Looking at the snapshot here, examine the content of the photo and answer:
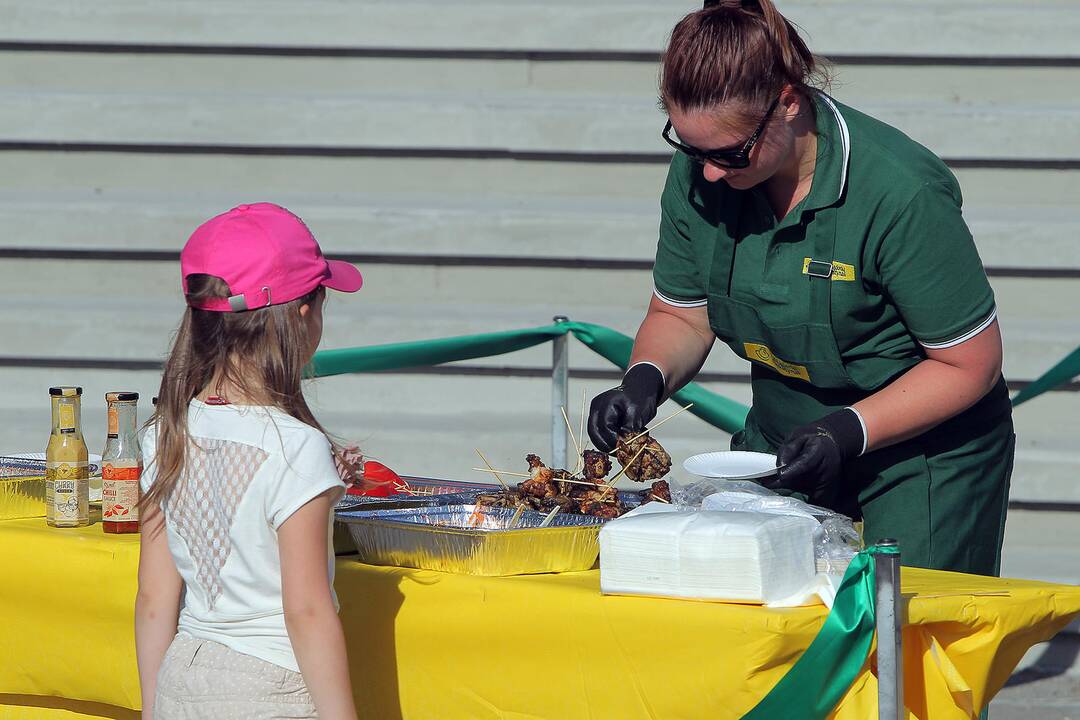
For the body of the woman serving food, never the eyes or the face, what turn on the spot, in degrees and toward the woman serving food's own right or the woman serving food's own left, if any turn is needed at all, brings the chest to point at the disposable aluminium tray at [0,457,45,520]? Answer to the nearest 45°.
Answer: approximately 45° to the woman serving food's own right

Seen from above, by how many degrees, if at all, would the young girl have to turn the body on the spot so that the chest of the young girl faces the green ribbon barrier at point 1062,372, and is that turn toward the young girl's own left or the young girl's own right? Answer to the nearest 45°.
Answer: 0° — they already face it

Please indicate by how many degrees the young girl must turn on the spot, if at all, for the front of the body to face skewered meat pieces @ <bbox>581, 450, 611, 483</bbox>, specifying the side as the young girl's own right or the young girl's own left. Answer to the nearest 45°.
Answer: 0° — they already face it

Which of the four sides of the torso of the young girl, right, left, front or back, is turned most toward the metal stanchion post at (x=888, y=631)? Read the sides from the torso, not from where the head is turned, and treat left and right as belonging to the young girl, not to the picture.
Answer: right

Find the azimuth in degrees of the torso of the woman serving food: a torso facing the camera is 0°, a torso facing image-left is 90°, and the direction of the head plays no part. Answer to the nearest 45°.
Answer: approximately 45°

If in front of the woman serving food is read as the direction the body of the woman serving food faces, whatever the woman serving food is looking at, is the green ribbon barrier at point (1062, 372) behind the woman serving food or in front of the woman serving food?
behind

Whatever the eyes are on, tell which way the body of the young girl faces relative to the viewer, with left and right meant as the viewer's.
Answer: facing away from the viewer and to the right of the viewer

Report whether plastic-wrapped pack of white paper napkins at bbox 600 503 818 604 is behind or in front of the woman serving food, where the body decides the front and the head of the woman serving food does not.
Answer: in front

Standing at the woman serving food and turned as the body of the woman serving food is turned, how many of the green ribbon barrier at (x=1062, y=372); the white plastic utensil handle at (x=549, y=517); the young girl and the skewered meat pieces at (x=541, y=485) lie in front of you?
3

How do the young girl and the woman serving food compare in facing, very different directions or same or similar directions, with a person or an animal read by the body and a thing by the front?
very different directions

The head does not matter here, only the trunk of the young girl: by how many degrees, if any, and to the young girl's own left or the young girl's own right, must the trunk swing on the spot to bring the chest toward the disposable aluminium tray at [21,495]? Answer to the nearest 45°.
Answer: approximately 90° to the young girl's own left

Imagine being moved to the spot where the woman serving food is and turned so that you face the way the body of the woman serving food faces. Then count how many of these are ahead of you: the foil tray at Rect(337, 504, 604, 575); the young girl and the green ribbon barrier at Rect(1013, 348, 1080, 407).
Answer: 2

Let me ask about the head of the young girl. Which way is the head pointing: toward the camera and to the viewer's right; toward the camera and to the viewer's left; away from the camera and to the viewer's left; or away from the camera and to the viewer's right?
away from the camera and to the viewer's right

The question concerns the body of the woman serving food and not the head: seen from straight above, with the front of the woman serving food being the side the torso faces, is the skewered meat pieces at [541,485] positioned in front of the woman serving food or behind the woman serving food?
in front

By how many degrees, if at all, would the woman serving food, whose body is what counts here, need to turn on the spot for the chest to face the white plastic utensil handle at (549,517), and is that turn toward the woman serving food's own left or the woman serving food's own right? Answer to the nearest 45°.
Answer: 0° — they already face it
